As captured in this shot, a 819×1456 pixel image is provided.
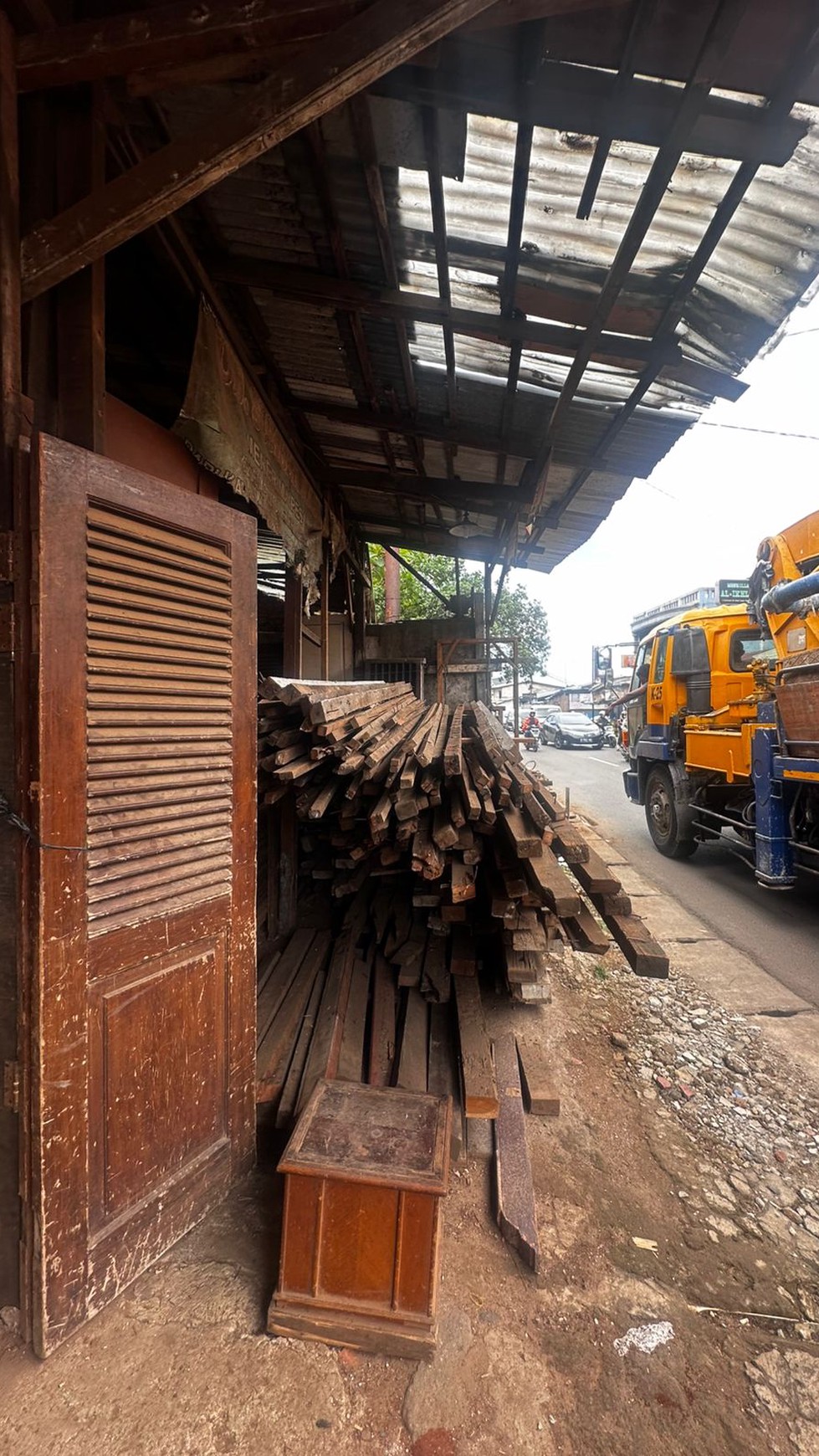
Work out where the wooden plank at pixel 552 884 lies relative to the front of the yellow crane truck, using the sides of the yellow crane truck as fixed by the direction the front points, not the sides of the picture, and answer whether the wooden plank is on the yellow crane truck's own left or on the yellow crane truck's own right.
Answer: on the yellow crane truck's own left

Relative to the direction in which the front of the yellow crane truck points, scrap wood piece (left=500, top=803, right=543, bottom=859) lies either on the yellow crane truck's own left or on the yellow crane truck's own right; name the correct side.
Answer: on the yellow crane truck's own left

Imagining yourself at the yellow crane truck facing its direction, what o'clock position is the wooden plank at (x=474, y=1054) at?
The wooden plank is roughly at 8 o'clock from the yellow crane truck.

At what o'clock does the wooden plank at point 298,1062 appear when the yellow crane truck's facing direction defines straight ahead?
The wooden plank is roughly at 8 o'clock from the yellow crane truck.

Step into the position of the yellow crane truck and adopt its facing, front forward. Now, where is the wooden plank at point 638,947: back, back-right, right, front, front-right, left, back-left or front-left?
back-left

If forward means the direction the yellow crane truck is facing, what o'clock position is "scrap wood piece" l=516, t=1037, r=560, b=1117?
The scrap wood piece is roughly at 8 o'clock from the yellow crane truck.

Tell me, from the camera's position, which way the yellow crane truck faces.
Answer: facing away from the viewer and to the left of the viewer

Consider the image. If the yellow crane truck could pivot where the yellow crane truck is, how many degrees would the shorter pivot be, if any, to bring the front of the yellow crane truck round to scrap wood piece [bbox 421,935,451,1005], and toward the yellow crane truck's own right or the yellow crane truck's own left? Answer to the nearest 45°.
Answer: approximately 135° to the yellow crane truck's own left

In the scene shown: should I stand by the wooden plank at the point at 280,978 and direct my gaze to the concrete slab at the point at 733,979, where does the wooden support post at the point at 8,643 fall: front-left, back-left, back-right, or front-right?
back-right

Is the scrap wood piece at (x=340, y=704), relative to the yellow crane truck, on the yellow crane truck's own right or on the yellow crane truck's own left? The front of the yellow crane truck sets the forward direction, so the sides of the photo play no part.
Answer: on the yellow crane truck's own left

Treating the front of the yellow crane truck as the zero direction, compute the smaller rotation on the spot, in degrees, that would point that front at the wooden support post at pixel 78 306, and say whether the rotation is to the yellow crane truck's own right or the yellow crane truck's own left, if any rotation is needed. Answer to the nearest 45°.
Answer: approximately 135° to the yellow crane truck's own left

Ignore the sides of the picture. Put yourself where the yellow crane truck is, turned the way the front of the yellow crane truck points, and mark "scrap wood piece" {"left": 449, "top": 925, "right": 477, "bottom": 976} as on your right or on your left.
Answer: on your left
